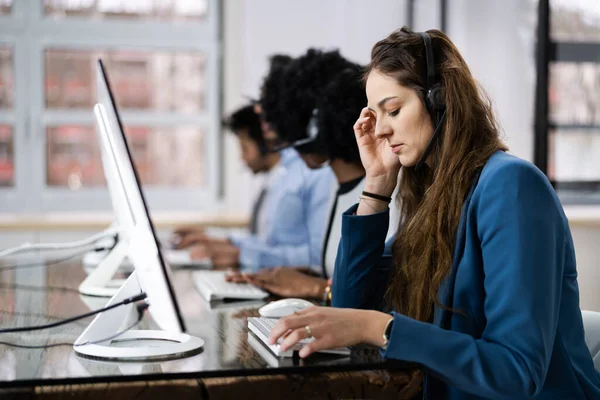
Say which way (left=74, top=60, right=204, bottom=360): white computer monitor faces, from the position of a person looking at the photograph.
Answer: facing to the right of the viewer

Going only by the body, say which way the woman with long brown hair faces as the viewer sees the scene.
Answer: to the viewer's left

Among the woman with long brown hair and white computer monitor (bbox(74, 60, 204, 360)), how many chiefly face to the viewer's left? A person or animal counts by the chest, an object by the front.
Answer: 1

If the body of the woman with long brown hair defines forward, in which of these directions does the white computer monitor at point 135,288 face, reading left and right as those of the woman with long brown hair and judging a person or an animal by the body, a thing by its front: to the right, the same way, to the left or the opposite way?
the opposite way

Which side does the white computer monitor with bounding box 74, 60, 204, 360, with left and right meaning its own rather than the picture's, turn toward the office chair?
front
